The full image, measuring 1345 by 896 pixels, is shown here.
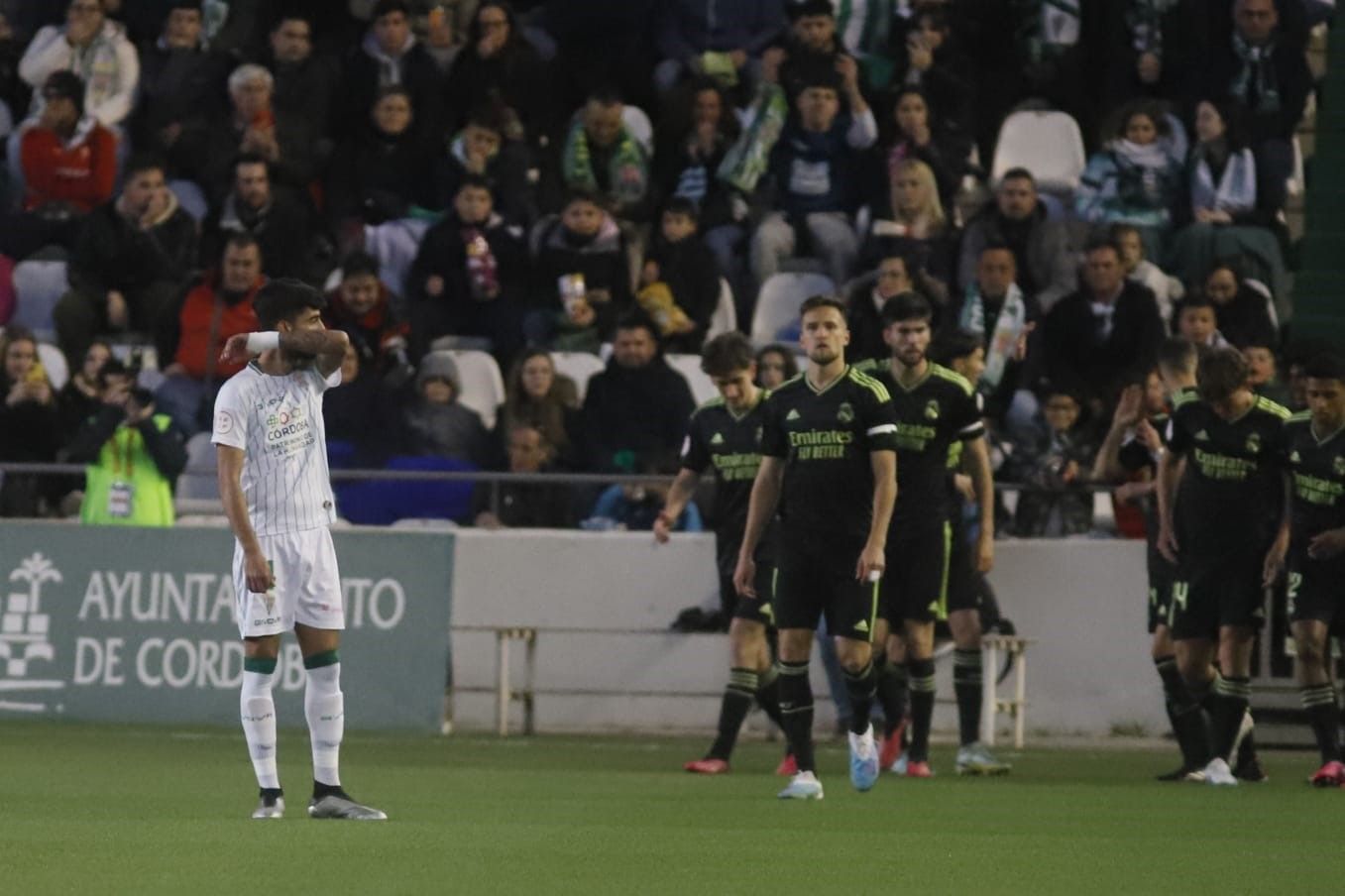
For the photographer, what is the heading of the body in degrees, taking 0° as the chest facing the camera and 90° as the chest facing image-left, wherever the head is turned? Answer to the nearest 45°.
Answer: approximately 0°

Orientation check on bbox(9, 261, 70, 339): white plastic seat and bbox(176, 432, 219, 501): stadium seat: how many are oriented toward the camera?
2

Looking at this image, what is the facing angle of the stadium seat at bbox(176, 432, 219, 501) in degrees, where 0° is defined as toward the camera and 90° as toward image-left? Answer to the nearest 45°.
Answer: approximately 0°

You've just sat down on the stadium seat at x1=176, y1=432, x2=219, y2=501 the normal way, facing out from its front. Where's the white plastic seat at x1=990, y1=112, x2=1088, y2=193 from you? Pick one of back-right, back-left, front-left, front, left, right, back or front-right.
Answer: left

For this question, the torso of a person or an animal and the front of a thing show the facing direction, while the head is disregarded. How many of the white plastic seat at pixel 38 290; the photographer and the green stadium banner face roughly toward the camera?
3

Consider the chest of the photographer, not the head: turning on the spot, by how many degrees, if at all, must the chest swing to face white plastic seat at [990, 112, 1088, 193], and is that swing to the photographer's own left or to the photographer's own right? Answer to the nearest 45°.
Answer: approximately 90° to the photographer's own left

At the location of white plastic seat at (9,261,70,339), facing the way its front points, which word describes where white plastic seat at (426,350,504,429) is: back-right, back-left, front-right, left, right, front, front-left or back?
front-left

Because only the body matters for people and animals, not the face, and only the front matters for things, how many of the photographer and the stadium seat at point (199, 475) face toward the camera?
2

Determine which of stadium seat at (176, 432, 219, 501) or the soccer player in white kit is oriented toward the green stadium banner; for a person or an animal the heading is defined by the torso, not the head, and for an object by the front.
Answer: the stadium seat
